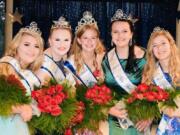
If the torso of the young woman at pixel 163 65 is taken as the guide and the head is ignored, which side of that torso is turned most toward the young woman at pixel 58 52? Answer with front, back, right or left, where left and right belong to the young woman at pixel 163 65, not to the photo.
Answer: right

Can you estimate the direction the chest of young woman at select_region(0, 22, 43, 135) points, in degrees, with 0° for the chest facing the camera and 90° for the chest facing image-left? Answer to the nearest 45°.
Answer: approximately 315°

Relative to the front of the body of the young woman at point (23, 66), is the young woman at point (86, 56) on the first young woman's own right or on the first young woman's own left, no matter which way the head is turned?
on the first young woman's own left

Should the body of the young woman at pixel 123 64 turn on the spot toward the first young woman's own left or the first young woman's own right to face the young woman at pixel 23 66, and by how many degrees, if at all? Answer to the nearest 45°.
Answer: approximately 45° to the first young woman's own right

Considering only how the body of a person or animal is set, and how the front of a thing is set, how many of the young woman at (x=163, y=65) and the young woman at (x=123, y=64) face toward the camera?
2

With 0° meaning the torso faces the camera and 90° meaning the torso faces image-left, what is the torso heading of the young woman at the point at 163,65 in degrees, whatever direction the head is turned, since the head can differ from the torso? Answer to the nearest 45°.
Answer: approximately 0°

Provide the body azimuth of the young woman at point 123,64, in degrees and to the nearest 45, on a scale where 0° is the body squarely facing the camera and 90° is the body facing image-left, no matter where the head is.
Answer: approximately 0°
